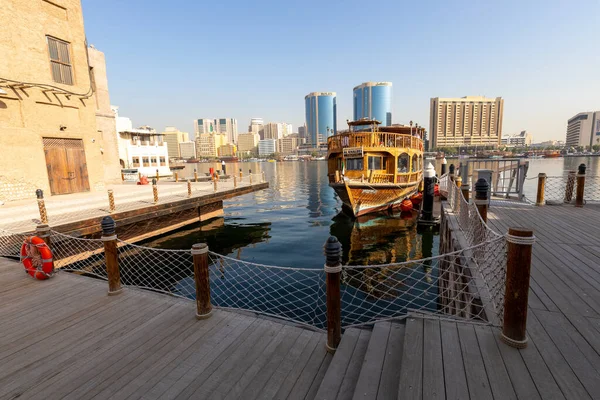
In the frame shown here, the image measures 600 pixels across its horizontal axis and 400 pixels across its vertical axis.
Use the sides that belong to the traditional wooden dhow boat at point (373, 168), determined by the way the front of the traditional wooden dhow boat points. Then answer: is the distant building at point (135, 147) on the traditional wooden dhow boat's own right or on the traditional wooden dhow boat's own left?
on the traditional wooden dhow boat's own right

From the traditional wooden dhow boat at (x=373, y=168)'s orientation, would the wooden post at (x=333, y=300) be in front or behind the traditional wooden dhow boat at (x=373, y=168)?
in front

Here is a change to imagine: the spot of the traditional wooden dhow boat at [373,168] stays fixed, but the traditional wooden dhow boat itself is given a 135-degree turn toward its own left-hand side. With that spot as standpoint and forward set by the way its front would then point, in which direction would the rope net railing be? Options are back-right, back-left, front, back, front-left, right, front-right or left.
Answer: right

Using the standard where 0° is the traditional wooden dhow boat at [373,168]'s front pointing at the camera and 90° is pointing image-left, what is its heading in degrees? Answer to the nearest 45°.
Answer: approximately 45°

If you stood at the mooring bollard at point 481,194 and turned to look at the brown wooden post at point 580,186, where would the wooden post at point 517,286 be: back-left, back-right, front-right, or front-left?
back-right

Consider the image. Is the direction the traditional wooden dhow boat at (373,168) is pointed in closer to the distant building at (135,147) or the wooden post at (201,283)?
the wooden post

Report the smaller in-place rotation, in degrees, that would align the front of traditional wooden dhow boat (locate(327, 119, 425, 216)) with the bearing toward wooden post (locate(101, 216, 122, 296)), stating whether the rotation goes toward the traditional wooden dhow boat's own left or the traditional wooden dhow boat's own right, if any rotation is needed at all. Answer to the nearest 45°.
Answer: approximately 45° to the traditional wooden dhow boat's own left

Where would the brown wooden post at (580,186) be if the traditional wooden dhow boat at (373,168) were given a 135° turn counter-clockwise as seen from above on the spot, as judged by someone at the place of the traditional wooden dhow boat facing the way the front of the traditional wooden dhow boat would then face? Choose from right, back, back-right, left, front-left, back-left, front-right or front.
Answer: front-right

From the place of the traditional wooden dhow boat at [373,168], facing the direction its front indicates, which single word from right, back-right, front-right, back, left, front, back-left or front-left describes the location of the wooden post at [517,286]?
front-left

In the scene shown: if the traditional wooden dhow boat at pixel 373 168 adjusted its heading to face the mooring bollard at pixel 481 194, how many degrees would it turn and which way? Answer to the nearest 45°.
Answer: approximately 45° to its left

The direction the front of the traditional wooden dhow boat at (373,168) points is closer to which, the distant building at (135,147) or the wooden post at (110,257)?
the wooden post

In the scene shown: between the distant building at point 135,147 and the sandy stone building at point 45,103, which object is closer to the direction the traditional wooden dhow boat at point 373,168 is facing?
the sandy stone building

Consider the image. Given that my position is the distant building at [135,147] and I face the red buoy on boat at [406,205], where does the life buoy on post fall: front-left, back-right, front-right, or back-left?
front-right

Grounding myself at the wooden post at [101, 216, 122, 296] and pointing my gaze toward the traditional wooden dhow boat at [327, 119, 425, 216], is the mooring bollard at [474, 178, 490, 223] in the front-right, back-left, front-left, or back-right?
front-right

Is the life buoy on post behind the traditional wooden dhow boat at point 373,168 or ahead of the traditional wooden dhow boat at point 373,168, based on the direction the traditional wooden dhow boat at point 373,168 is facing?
ahead
